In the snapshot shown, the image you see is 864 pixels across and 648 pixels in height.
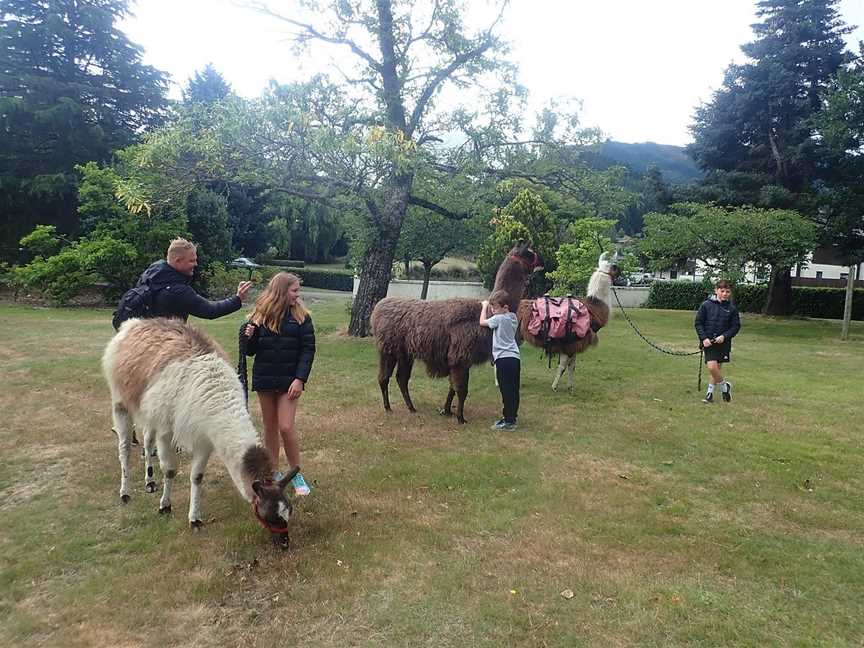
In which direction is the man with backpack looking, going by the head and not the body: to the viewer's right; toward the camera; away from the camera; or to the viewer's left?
to the viewer's right

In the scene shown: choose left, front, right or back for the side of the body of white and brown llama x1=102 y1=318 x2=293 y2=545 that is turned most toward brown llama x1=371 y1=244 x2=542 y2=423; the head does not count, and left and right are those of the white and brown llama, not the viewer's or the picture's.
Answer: left

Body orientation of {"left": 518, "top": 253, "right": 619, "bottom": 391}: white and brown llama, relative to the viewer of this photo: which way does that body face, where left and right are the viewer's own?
facing to the right of the viewer

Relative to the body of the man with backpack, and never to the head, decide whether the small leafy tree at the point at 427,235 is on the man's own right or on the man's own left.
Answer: on the man's own left

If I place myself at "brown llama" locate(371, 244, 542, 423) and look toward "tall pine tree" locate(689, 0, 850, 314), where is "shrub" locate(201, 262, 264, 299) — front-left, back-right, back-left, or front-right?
front-left

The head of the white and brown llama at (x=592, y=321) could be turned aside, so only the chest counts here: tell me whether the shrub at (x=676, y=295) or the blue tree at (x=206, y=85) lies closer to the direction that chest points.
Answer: the shrub

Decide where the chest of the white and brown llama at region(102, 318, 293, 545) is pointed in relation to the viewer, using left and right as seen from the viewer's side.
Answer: facing the viewer and to the right of the viewer

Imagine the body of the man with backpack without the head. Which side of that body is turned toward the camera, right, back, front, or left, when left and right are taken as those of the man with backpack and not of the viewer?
right

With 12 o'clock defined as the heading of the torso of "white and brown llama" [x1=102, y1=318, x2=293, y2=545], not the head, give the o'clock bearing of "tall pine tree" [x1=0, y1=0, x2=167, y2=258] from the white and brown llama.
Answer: The tall pine tree is roughly at 7 o'clock from the white and brown llama.
